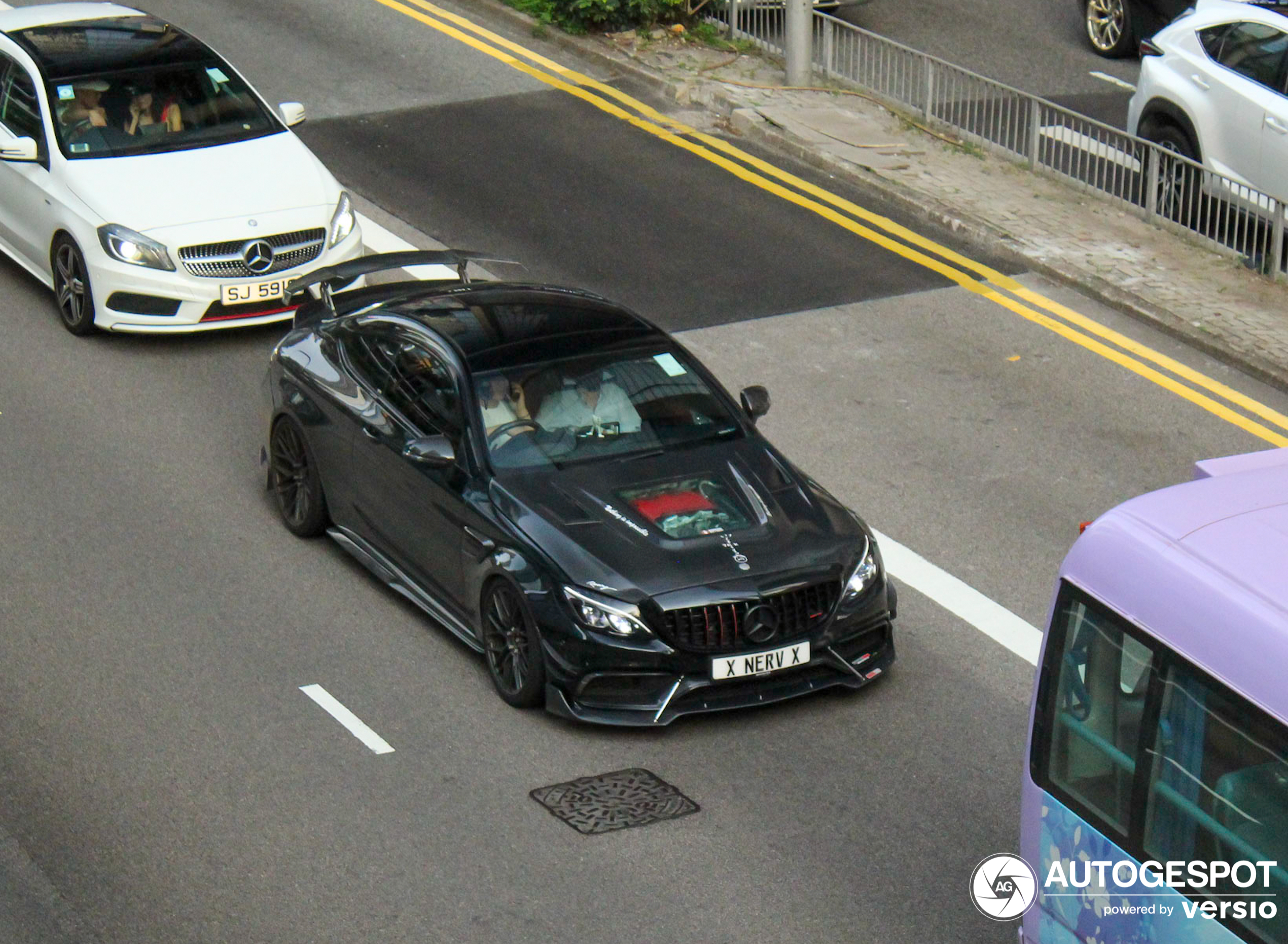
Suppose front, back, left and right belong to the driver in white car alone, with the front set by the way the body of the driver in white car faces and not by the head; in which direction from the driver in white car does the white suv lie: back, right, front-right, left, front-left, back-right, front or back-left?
front-left

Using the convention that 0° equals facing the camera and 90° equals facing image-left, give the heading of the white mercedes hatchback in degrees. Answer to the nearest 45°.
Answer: approximately 315°

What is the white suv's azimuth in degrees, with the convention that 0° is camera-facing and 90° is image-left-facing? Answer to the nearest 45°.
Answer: approximately 315°

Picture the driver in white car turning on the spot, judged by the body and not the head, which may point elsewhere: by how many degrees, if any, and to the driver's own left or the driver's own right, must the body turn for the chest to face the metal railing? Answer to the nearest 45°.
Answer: approximately 45° to the driver's own left

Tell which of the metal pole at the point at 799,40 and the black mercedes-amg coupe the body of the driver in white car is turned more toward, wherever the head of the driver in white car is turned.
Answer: the black mercedes-amg coupe

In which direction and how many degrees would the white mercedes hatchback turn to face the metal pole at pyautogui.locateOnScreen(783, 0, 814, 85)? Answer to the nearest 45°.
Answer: approximately 90° to its left

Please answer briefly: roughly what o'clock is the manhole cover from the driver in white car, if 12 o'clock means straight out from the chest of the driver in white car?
The manhole cover is roughly at 1 o'clock from the driver in white car.

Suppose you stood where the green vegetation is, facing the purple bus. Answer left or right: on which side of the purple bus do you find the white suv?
left

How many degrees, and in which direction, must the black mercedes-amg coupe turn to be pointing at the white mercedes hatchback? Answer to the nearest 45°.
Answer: approximately 180°
